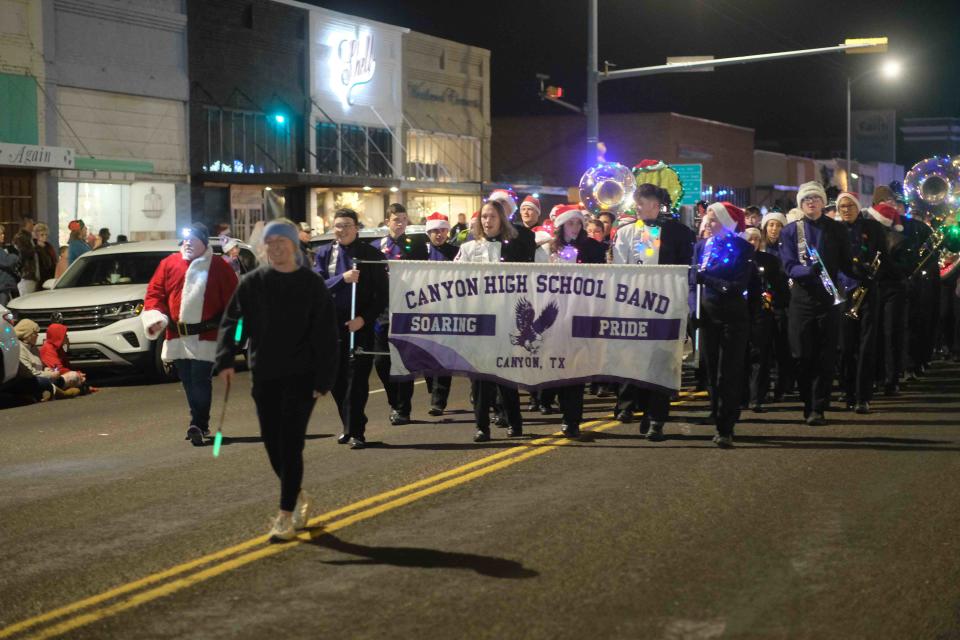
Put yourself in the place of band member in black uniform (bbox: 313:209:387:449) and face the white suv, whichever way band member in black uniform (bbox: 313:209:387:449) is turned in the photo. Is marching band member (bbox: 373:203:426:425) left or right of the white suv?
right

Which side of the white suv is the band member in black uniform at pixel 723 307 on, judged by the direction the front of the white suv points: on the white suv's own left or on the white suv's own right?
on the white suv's own left

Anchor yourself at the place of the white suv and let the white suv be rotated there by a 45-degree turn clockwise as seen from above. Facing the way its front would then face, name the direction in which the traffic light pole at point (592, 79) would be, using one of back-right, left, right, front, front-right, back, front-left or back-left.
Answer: back-right
